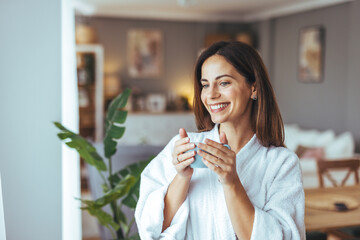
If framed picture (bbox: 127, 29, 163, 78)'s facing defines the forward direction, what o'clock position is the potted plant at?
The potted plant is roughly at 12 o'clock from the framed picture.

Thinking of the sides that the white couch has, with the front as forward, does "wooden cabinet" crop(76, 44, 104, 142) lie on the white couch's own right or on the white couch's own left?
on the white couch's own right

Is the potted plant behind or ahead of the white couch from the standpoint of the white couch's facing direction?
ahead

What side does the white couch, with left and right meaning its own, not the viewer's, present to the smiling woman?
front

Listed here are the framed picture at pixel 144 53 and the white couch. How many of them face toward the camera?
2

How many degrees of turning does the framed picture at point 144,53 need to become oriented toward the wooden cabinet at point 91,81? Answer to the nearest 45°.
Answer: approximately 45° to its right

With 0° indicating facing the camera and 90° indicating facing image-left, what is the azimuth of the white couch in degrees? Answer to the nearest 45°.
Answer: approximately 0°

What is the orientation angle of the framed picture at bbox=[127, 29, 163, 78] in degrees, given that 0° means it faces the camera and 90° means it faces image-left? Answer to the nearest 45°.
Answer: approximately 0°

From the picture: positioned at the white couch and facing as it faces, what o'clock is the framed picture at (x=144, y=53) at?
The framed picture is roughly at 4 o'clock from the white couch.

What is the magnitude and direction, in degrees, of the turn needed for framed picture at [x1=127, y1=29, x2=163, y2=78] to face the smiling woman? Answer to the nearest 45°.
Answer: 0° — it already faces them

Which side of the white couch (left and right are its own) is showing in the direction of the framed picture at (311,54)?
back

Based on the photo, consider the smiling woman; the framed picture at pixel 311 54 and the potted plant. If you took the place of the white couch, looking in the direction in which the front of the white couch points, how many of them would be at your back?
1
